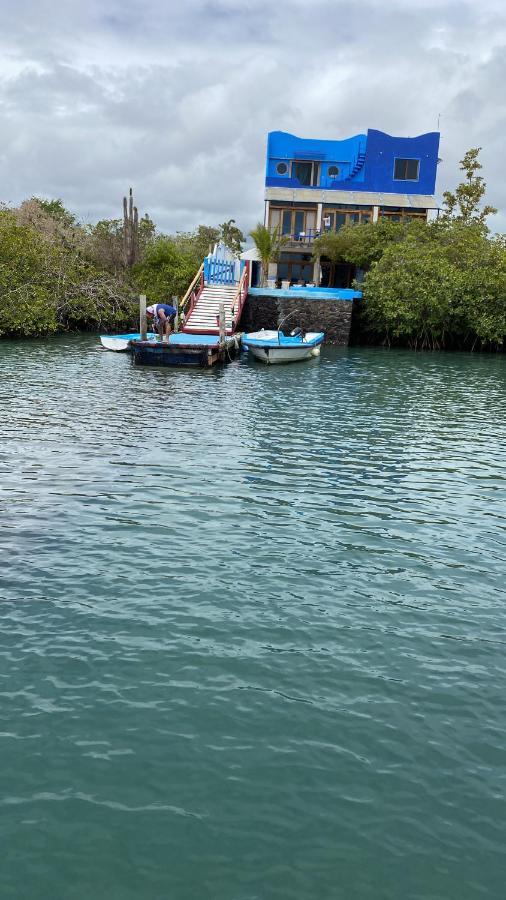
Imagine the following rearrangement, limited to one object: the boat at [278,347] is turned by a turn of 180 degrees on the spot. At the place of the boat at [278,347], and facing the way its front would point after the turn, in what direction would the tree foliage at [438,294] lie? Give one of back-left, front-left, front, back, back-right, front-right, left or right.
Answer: front

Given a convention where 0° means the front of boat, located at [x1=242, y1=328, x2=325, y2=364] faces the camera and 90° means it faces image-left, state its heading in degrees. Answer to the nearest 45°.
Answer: approximately 45°

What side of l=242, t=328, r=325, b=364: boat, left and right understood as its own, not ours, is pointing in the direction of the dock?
front

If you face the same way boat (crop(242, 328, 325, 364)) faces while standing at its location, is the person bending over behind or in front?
in front

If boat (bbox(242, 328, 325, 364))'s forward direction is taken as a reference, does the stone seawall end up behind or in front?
behind
